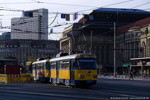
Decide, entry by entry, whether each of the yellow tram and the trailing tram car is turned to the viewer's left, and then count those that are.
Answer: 0

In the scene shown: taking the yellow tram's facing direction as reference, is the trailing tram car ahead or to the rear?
to the rear

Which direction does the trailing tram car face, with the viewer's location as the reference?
facing the viewer and to the right of the viewer

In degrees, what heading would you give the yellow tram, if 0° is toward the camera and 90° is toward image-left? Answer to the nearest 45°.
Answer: approximately 315°

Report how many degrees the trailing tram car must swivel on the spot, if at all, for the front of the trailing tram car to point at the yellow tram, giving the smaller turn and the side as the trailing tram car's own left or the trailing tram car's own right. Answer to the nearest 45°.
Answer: approximately 45° to the trailing tram car's own right
